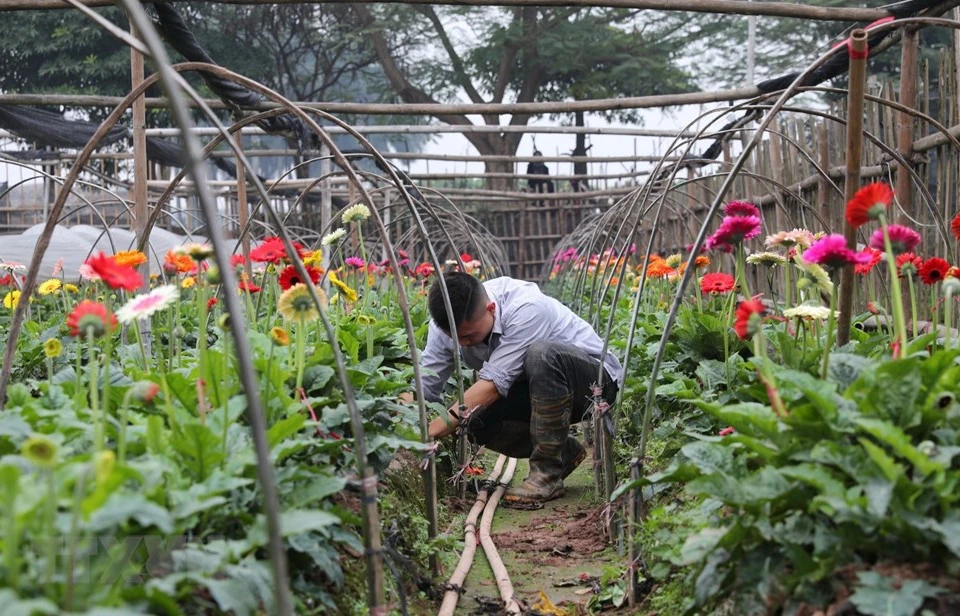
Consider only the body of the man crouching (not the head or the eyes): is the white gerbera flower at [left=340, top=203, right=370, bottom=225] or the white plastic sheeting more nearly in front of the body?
the white gerbera flower

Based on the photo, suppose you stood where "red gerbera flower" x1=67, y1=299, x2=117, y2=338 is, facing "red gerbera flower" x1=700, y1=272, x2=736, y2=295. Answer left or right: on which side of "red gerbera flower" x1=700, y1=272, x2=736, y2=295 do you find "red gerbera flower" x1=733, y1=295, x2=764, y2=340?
right

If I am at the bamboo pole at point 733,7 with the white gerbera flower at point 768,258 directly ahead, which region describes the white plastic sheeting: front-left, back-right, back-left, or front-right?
back-right

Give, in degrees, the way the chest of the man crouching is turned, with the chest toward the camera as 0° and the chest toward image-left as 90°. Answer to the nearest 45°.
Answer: approximately 45°

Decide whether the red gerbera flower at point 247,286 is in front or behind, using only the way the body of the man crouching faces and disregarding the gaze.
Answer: in front

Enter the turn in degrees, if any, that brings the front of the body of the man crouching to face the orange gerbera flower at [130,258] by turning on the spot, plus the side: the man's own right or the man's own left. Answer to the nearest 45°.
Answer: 0° — they already face it
